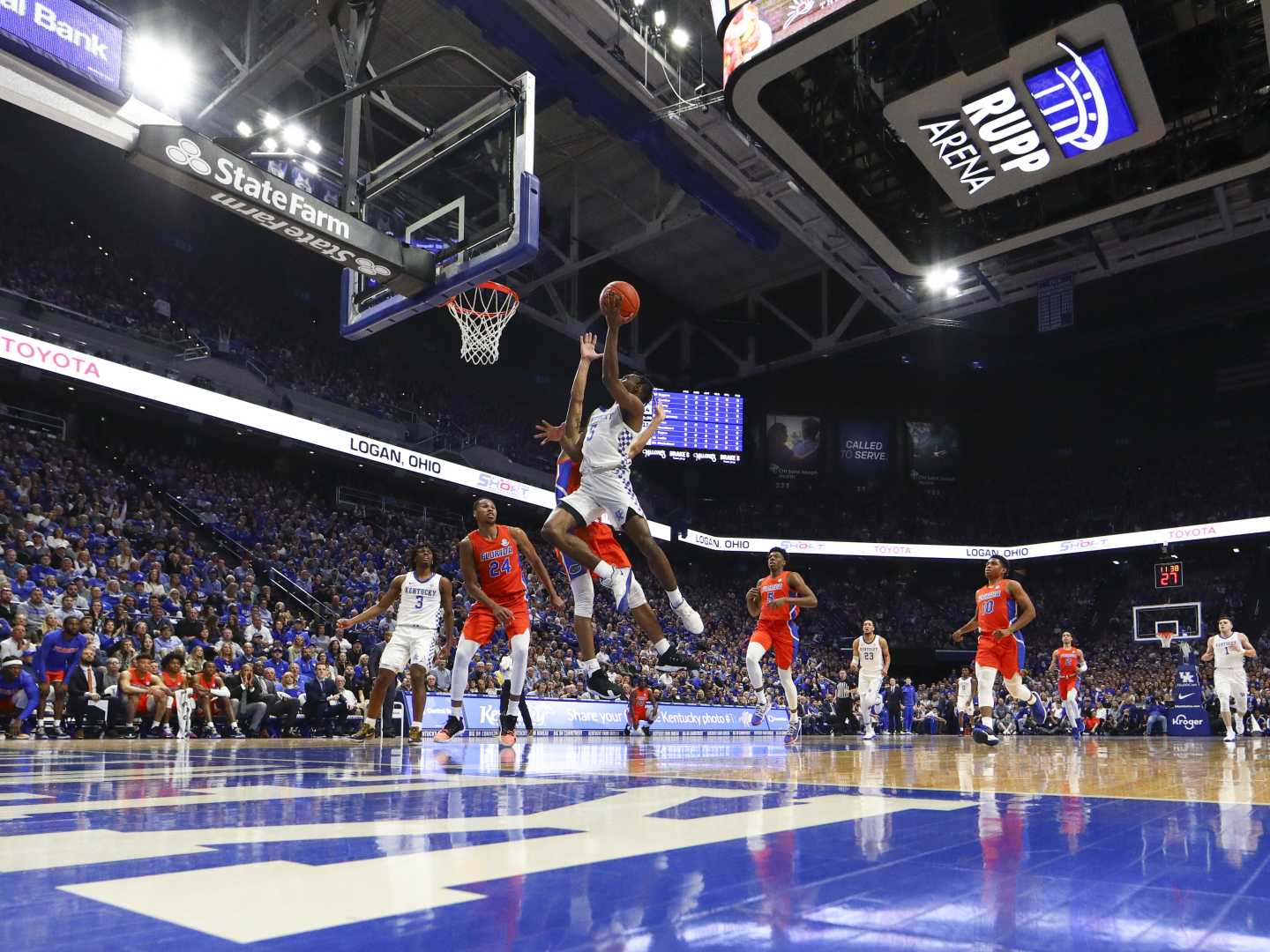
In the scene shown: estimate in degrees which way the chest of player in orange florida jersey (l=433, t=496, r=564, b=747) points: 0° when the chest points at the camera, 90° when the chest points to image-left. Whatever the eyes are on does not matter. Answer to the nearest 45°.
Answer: approximately 0°

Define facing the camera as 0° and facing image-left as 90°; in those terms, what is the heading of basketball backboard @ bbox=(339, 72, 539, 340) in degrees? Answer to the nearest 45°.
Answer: approximately 225°

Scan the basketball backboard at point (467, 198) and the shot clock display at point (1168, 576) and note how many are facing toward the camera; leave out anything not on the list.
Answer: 1

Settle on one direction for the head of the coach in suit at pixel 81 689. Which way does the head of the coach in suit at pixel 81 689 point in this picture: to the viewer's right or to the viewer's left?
to the viewer's right
